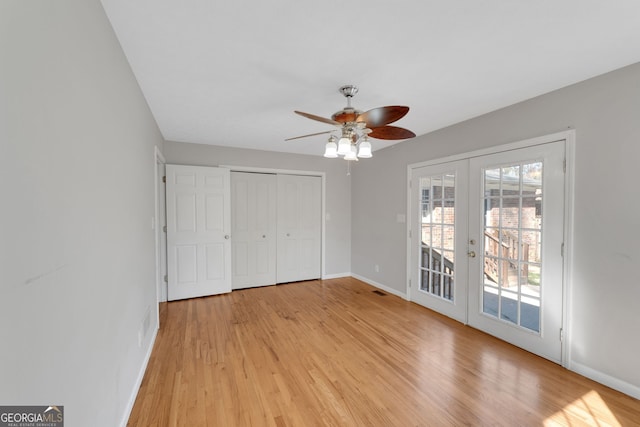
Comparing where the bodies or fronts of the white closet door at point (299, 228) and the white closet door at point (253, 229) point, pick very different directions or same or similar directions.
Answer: same or similar directions

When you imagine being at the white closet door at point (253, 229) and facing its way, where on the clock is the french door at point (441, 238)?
The french door is roughly at 10 o'clock from the white closet door.

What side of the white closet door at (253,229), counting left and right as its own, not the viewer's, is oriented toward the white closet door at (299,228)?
left

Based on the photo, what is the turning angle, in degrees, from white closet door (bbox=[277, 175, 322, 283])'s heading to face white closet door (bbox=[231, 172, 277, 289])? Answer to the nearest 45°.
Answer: approximately 90° to its right

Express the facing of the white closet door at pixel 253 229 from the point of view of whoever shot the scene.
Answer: facing the viewer

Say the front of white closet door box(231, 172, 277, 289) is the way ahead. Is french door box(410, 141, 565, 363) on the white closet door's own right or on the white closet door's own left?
on the white closet door's own left

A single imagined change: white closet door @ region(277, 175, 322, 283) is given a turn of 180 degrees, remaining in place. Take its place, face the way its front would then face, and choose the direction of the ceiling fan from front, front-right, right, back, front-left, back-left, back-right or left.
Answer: back

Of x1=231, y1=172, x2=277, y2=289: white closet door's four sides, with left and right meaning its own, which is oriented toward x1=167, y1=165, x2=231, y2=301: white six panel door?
right

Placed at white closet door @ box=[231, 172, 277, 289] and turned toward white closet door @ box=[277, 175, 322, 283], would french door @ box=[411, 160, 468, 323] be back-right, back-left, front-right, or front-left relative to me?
front-right

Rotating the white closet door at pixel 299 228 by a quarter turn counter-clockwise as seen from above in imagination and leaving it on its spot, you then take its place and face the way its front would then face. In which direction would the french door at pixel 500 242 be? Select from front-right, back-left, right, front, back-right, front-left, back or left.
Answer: front-right

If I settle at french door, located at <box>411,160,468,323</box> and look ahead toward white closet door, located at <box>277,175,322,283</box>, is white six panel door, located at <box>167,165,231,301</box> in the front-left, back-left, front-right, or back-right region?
front-left

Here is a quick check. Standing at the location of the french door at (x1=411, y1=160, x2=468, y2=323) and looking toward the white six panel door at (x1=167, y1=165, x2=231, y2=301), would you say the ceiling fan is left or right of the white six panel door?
left

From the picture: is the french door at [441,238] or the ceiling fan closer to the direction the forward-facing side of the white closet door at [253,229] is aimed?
the ceiling fan

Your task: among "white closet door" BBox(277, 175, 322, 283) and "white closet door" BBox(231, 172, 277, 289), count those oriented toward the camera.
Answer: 2
